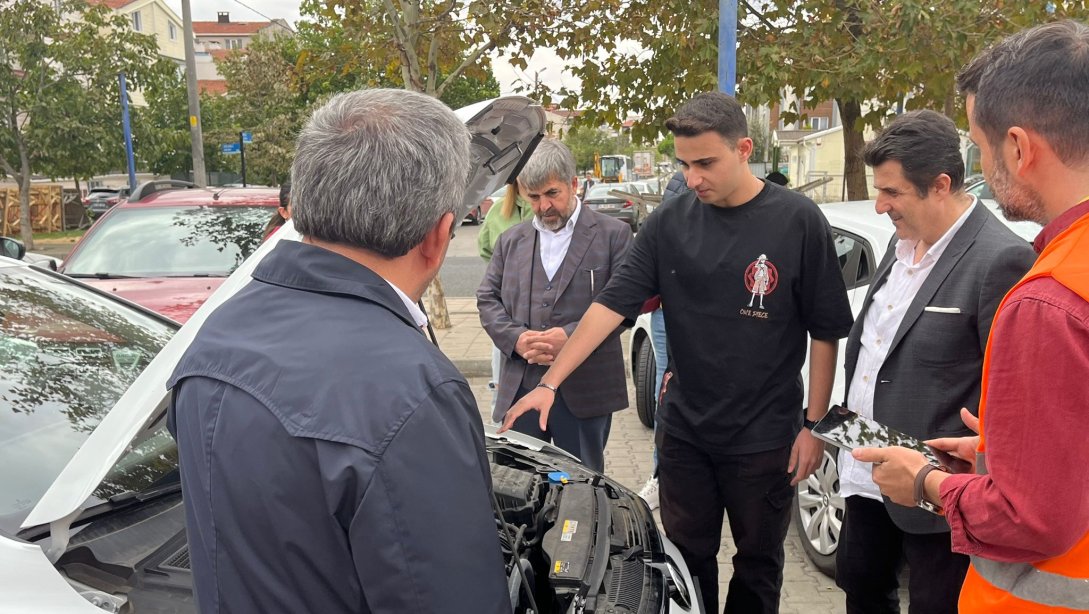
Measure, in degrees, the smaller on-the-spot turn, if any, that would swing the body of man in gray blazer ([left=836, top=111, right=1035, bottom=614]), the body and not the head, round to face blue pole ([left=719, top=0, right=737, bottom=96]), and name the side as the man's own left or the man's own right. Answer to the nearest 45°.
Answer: approximately 135° to the man's own right

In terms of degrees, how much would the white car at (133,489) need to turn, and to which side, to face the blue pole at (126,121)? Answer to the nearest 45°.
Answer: approximately 135° to its left

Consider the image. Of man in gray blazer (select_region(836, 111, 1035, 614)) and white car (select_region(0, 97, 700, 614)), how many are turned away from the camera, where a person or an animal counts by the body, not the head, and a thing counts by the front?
0

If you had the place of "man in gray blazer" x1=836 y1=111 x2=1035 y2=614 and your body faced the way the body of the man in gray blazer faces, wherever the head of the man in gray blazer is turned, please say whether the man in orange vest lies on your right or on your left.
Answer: on your left

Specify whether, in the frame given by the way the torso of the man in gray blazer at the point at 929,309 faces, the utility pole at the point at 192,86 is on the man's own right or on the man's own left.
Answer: on the man's own right

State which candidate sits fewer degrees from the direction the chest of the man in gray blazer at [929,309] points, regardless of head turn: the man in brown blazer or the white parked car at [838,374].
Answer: the man in brown blazer

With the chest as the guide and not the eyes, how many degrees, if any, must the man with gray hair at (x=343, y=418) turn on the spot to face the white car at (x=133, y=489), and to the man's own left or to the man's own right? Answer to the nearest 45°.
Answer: approximately 90° to the man's own left

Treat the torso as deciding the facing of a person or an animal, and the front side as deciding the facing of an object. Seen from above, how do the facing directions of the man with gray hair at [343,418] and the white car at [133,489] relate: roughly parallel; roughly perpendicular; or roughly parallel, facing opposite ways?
roughly perpendicular

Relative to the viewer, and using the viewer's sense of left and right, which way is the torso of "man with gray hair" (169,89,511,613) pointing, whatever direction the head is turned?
facing away from the viewer and to the right of the viewer

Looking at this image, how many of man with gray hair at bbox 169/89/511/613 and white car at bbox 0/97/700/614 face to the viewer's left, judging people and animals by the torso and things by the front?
0

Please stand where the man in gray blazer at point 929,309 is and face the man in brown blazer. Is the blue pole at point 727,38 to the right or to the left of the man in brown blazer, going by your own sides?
right

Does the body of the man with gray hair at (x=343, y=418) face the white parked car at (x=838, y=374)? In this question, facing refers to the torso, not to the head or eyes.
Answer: yes

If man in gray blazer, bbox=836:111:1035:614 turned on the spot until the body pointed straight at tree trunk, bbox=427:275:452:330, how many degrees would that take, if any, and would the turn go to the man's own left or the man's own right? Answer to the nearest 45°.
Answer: approximately 90° to the man's own right

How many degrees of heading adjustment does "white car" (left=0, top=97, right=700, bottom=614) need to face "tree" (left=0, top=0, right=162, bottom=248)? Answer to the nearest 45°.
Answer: approximately 135° to its left

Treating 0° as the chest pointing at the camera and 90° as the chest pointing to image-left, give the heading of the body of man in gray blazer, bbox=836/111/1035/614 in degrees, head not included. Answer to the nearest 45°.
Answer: approximately 45°

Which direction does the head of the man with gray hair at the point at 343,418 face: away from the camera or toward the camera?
away from the camera

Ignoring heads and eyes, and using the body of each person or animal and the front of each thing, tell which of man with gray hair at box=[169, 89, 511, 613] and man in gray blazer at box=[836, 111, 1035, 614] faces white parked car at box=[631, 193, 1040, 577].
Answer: the man with gray hair

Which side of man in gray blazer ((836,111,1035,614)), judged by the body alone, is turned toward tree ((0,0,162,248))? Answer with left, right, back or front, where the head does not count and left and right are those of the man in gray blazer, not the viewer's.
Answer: right

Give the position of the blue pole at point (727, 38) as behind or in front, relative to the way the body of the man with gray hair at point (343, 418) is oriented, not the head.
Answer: in front
